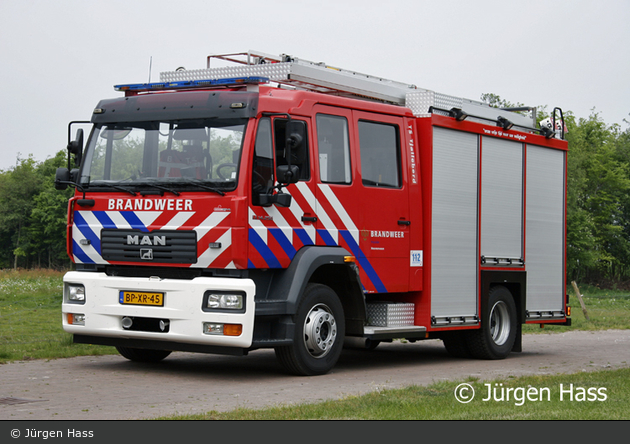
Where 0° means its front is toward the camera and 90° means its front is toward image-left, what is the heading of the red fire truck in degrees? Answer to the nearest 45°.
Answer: approximately 45°
